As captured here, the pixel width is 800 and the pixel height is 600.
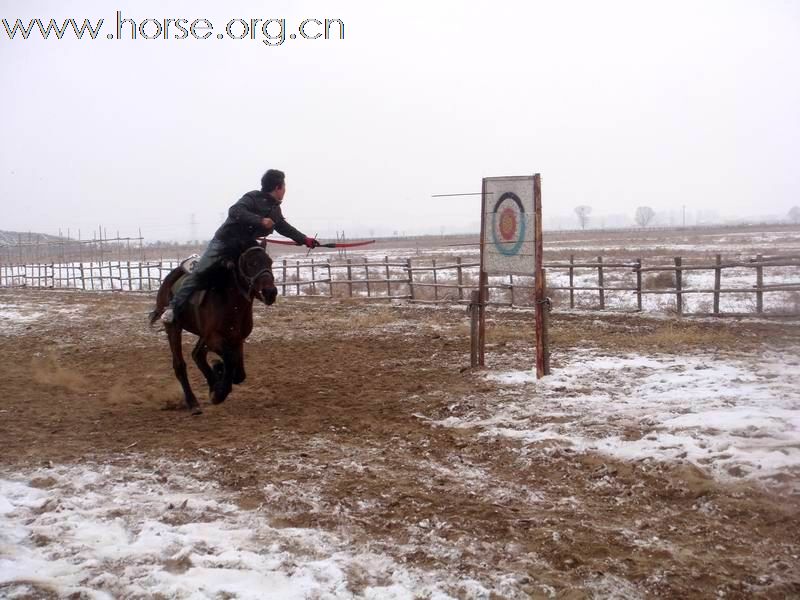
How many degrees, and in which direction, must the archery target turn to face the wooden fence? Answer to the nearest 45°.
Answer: approximately 135° to its right

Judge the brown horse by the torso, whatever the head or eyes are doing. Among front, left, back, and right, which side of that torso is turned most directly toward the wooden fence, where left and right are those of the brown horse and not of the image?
left

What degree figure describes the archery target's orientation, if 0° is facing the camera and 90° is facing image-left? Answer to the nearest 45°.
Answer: approximately 45°

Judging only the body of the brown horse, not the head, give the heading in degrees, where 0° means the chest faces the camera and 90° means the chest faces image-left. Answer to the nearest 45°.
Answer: approximately 315°
